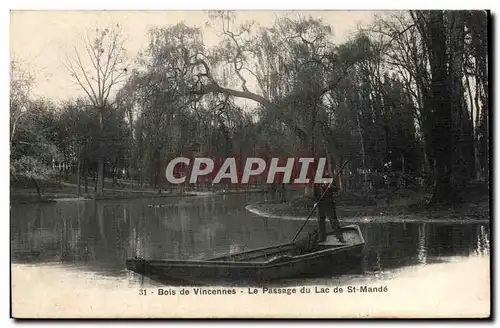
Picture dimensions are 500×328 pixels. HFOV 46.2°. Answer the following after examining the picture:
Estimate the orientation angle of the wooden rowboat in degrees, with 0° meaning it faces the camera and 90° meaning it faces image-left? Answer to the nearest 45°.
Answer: approximately 90°
